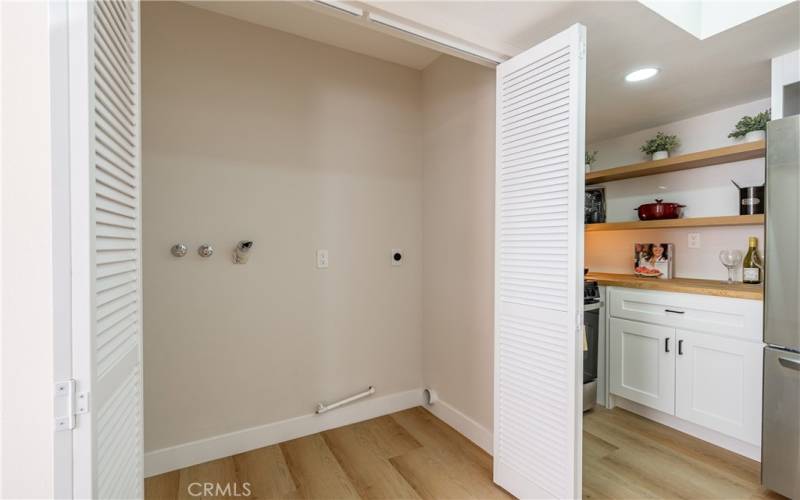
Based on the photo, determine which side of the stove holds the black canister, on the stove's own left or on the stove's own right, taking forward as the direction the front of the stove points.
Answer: on the stove's own left

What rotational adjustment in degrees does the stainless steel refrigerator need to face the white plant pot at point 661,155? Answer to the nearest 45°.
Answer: approximately 90° to its right

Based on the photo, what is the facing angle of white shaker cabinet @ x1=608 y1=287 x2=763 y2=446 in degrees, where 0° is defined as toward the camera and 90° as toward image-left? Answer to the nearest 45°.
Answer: approximately 45°

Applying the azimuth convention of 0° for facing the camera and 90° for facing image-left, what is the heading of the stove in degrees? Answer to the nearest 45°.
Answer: approximately 315°

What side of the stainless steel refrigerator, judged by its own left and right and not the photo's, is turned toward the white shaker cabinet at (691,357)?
right

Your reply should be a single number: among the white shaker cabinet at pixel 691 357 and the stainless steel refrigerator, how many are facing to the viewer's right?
0

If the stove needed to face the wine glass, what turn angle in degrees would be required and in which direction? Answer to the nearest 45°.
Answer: approximately 45° to its left
